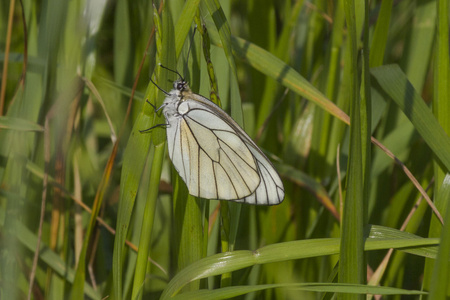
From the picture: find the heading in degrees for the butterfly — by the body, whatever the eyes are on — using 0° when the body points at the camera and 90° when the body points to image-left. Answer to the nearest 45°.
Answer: approximately 90°

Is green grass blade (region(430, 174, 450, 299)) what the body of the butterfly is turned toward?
no

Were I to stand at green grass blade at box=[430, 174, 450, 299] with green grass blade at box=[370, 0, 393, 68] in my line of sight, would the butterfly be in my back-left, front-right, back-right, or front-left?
front-left
